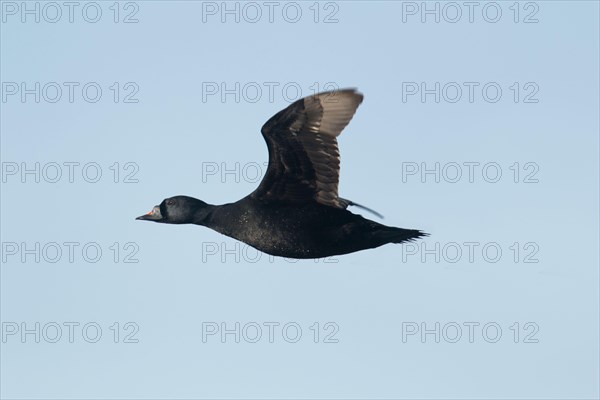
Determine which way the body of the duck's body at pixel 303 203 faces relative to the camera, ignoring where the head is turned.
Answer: to the viewer's left
